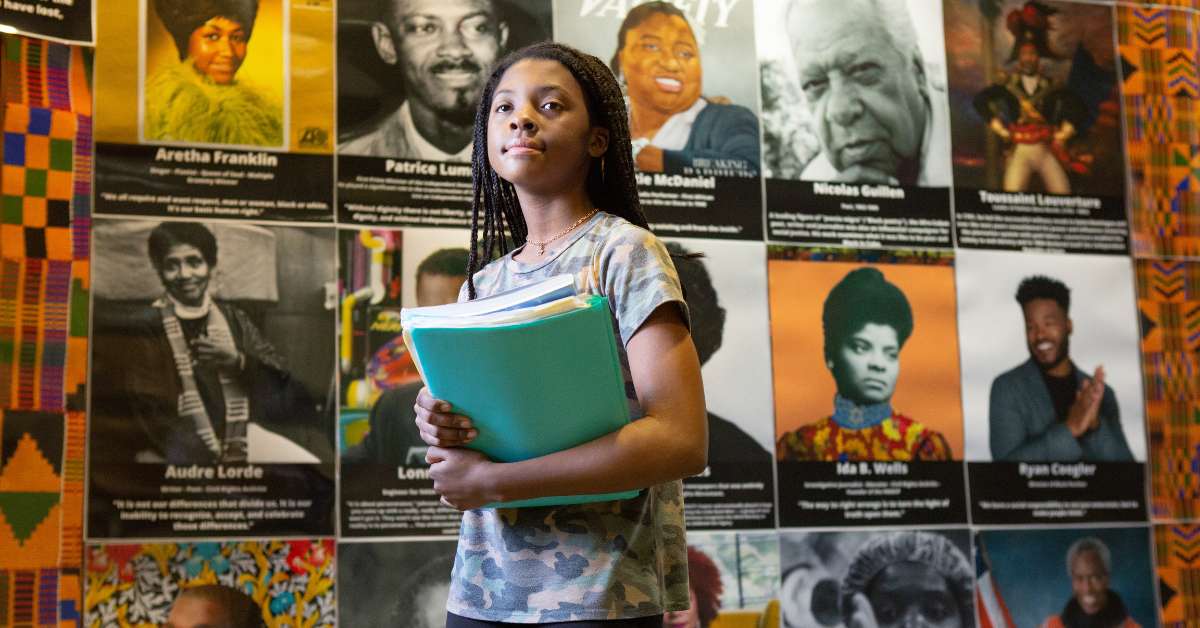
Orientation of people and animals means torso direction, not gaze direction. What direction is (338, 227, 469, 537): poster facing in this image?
toward the camera

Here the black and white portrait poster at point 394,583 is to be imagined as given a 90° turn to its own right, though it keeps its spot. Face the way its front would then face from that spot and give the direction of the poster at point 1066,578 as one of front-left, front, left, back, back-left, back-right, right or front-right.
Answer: back

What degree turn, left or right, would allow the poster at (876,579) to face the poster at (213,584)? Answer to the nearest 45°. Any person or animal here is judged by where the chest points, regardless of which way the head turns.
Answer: approximately 45° to its right

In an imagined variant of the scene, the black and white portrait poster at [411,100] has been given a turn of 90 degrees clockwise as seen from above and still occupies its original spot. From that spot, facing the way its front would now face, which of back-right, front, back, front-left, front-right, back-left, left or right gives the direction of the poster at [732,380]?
back

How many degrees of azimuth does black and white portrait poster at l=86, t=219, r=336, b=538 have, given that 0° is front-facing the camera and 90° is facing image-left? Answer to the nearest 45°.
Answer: approximately 0°

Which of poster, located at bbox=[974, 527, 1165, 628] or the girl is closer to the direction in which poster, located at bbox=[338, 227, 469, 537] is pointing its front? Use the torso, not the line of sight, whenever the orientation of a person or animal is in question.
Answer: the girl

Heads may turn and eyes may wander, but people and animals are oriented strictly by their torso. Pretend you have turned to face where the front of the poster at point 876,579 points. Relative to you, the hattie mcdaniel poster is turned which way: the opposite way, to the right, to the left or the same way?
the same way

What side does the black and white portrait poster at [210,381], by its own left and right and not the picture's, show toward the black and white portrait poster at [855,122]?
left

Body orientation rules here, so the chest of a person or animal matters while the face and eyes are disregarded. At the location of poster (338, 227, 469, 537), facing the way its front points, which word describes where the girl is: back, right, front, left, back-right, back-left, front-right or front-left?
front

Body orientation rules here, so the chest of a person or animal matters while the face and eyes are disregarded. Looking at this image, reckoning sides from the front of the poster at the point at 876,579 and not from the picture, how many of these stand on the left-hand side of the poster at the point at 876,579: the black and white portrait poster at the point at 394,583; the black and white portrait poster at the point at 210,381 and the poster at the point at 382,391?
0

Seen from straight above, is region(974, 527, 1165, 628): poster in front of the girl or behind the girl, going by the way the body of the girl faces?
behind

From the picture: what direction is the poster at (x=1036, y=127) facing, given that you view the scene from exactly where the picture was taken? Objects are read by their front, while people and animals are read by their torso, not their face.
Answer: facing the viewer

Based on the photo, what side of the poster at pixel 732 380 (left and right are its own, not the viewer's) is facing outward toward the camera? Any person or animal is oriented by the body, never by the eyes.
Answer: front

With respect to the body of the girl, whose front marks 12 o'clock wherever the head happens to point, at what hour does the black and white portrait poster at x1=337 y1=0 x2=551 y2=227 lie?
The black and white portrait poster is roughly at 4 o'clock from the girl.

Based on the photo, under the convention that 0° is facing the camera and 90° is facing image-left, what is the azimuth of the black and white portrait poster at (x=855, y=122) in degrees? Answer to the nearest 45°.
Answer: approximately 0°
